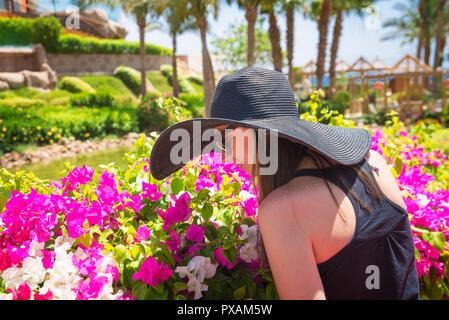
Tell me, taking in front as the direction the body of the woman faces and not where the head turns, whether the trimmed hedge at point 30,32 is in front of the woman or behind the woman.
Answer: in front

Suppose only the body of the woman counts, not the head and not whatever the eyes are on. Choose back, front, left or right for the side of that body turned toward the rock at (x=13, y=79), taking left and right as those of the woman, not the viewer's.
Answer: front

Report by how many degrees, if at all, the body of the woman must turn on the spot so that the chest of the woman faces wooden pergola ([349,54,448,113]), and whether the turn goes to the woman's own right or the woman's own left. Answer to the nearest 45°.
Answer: approximately 45° to the woman's own right

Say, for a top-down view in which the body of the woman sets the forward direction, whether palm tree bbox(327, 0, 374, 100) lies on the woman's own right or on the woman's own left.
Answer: on the woman's own right

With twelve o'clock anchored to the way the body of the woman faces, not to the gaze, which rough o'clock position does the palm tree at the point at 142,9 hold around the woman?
The palm tree is roughly at 1 o'clock from the woman.

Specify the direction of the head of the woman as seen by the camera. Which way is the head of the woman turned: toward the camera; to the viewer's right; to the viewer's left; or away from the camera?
to the viewer's left

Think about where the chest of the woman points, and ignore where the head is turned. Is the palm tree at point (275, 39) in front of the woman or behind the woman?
in front

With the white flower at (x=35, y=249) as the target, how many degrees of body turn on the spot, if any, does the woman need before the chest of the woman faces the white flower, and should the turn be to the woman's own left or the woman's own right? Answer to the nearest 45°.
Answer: approximately 45° to the woman's own left

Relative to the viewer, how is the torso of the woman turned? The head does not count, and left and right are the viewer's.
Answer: facing away from the viewer and to the left of the viewer

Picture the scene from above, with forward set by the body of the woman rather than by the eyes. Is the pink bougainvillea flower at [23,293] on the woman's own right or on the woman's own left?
on the woman's own left

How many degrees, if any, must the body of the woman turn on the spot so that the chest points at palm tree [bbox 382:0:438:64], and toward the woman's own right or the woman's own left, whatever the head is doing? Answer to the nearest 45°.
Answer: approximately 45° to the woman's own right

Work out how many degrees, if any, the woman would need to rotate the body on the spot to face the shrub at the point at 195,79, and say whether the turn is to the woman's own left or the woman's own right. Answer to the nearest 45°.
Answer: approximately 45° to the woman's own right

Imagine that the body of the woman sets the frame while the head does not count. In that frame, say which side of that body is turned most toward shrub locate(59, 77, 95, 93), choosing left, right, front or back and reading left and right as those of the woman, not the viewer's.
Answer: front
